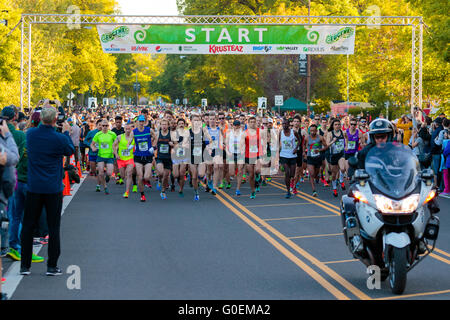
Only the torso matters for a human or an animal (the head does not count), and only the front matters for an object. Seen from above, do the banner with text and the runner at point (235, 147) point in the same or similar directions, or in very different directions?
same or similar directions

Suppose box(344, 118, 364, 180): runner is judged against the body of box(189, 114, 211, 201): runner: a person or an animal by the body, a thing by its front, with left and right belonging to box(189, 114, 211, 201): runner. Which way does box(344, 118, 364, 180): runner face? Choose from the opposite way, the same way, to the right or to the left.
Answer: the same way

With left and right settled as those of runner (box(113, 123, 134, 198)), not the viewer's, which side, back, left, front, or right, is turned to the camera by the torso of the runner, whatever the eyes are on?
front

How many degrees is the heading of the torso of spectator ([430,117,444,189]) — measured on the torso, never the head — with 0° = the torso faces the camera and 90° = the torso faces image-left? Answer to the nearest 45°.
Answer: approximately 90°

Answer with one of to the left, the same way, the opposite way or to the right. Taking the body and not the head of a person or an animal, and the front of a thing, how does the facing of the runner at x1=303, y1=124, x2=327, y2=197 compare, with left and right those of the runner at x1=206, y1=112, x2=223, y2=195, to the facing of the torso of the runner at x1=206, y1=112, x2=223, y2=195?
the same way

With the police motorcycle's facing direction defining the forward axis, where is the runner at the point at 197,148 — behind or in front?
behind

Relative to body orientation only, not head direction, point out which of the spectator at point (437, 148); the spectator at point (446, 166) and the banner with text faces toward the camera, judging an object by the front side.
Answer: the banner with text

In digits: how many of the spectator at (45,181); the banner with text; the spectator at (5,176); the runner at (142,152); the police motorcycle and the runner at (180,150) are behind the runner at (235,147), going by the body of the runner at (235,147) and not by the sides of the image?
1

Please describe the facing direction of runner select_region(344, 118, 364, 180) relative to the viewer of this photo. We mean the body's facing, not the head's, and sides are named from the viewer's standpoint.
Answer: facing the viewer

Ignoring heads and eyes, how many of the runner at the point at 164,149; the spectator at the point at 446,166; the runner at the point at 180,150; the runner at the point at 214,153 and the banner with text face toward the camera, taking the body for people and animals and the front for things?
4

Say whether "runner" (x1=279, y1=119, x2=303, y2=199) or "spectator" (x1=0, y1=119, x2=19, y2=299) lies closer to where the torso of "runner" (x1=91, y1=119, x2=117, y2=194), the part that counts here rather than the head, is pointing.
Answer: the spectator

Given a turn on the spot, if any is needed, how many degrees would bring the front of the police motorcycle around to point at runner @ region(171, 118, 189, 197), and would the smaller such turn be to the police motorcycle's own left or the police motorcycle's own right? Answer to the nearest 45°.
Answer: approximately 135° to the police motorcycle's own right

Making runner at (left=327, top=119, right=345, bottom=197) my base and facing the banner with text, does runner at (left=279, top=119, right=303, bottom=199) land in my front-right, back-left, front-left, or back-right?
back-left

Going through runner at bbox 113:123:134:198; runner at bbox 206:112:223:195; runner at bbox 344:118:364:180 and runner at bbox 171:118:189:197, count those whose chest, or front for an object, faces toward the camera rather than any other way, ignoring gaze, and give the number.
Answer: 4

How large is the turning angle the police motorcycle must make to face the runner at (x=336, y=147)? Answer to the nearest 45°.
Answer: approximately 180°

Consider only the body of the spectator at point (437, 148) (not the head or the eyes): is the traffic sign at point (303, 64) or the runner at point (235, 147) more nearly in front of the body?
the runner

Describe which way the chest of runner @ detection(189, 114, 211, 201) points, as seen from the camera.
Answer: toward the camera

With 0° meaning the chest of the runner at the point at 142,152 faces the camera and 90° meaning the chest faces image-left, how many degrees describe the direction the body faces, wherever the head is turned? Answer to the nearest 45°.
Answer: approximately 0°

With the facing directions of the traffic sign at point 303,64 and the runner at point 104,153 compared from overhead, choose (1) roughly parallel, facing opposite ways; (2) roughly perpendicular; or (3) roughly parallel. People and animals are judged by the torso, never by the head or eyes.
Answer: roughly parallel

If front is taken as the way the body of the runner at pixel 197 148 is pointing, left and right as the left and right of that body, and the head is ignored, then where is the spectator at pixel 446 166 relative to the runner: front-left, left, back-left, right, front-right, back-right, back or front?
left

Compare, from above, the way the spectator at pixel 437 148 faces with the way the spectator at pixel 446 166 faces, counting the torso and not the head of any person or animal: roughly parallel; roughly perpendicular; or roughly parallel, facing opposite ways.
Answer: roughly parallel
